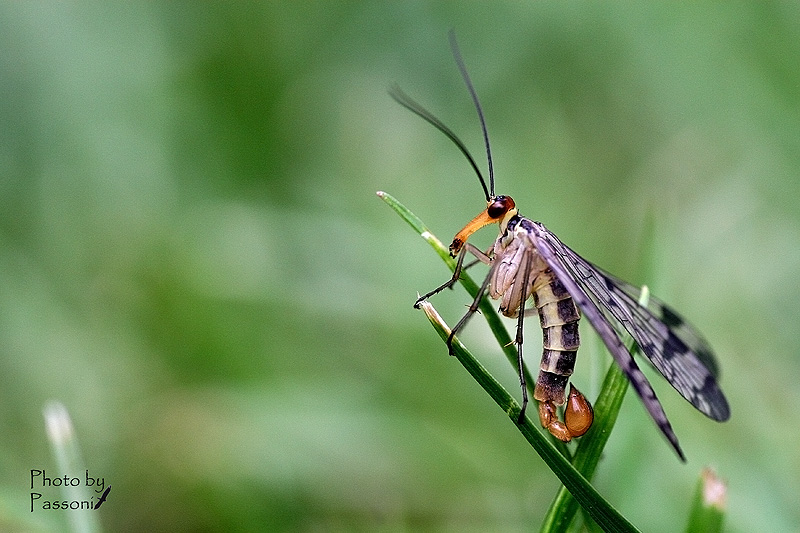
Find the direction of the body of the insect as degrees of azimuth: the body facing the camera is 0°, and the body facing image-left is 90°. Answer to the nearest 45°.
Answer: approximately 90°
